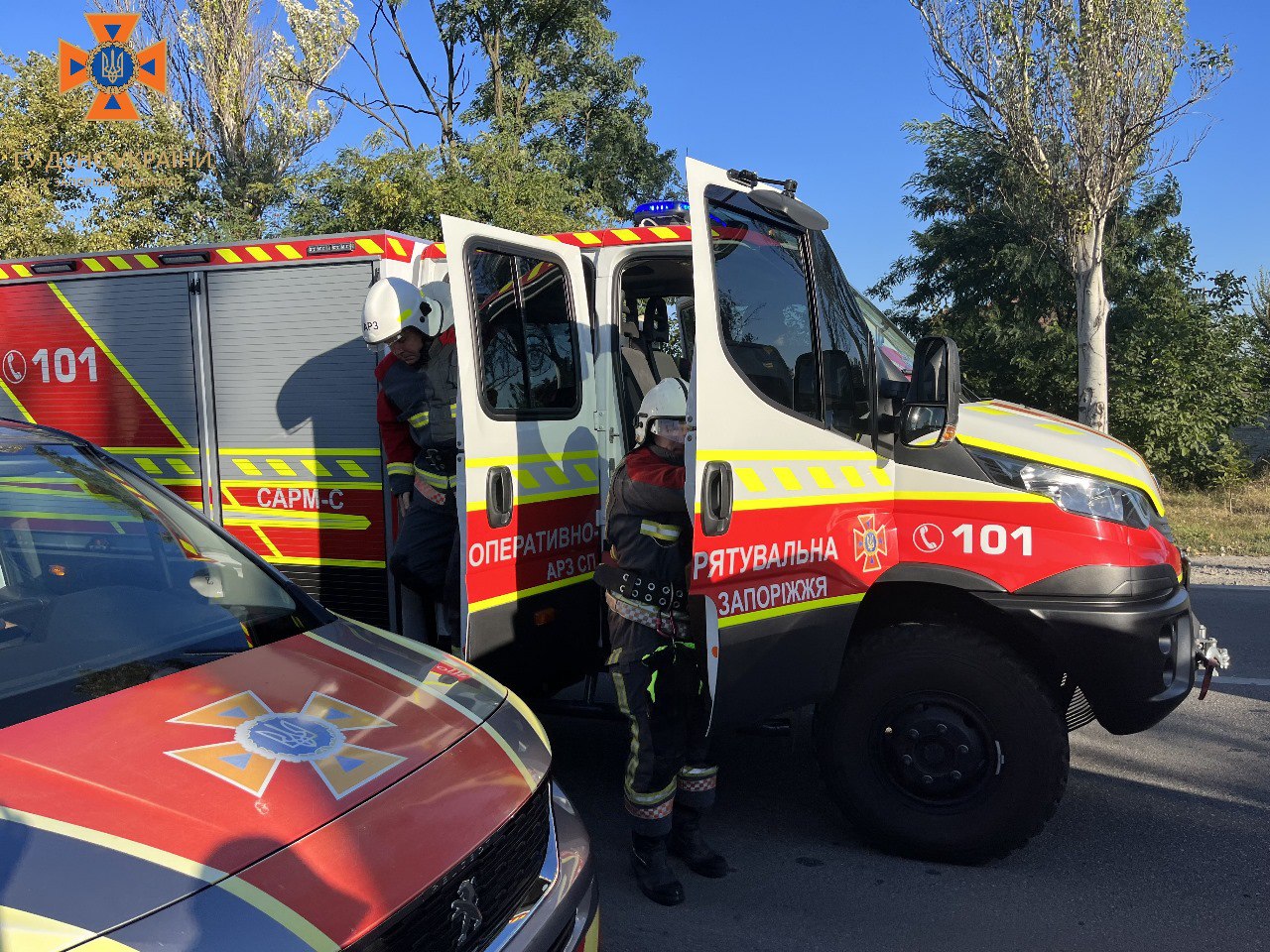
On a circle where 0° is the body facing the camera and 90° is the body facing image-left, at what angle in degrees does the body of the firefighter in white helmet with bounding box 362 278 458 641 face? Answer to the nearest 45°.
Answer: approximately 45°

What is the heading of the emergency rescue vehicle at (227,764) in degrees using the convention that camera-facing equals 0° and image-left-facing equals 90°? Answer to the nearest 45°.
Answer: approximately 315°

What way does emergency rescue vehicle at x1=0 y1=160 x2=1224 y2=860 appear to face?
to the viewer's right

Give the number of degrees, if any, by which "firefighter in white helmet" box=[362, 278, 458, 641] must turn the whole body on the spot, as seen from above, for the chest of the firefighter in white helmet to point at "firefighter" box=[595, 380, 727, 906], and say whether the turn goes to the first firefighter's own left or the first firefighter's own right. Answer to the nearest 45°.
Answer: approximately 90° to the first firefighter's own left

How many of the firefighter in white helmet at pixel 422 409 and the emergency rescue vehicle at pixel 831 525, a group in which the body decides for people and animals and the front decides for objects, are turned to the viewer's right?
1

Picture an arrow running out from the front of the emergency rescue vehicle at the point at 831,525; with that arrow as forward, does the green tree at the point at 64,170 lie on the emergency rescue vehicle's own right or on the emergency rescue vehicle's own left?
on the emergency rescue vehicle's own left

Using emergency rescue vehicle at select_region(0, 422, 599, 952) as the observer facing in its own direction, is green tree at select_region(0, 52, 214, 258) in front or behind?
behind

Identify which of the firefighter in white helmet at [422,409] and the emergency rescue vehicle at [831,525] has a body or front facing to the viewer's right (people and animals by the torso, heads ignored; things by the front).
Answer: the emergency rescue vehicle

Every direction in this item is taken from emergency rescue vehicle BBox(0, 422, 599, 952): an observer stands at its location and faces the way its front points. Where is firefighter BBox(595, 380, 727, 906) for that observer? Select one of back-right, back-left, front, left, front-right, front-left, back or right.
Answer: left

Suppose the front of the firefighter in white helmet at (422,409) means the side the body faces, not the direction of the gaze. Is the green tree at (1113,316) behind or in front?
behind

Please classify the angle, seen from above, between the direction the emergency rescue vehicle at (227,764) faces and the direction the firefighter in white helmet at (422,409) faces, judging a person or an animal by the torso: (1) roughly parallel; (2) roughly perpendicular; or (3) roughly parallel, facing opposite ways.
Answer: roughly perpendicular

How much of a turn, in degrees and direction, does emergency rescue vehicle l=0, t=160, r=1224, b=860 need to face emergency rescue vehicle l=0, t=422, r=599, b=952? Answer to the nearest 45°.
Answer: approximately 135° to its right
